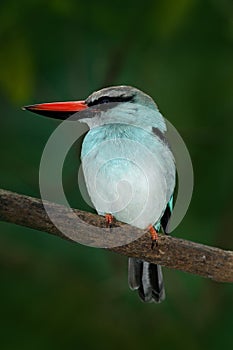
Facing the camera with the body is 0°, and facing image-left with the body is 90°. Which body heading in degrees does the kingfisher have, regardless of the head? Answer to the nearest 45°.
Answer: approximately 45°
